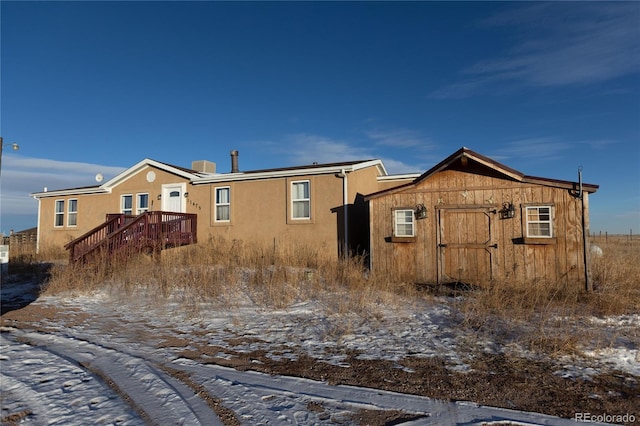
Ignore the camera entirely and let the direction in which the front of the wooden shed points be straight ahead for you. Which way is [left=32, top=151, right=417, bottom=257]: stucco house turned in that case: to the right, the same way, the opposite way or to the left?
the same way

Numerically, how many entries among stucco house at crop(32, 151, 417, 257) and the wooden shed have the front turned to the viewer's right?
0

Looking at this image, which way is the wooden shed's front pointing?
toward the camera

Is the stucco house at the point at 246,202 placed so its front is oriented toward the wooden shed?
no

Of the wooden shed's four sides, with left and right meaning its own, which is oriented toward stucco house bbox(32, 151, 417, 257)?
right

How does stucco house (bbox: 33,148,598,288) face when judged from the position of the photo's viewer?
facing the viewer and to the left of the viewer
